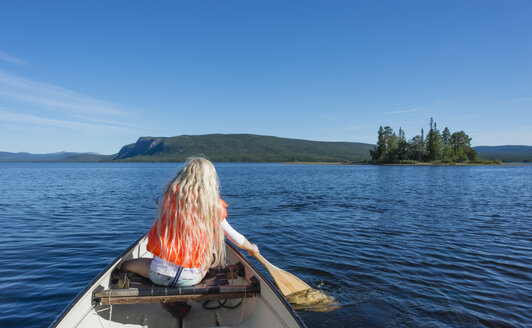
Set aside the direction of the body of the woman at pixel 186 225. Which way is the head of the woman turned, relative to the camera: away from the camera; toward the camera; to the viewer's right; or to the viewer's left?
away from the camera

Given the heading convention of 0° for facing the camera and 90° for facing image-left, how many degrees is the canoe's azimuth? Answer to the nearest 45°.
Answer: approximately 180°

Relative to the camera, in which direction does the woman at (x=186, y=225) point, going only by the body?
away from the camera
